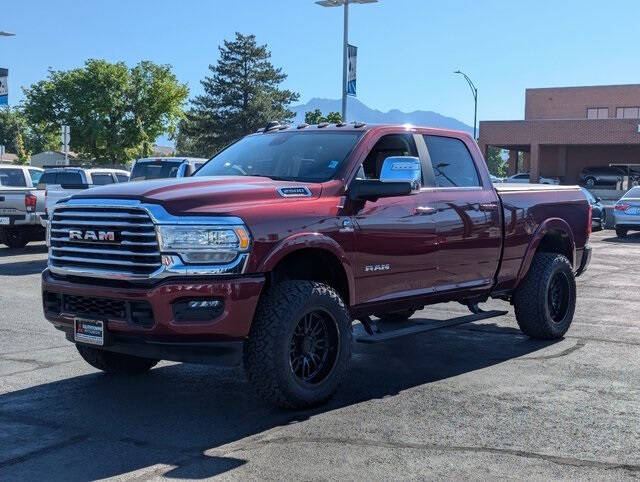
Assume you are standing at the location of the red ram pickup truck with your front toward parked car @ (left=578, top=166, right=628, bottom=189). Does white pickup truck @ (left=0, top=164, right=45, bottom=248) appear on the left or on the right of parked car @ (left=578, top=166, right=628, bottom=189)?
left

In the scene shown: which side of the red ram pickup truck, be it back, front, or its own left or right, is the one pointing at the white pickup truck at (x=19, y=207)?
right

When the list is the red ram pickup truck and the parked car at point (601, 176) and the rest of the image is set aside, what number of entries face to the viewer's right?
0

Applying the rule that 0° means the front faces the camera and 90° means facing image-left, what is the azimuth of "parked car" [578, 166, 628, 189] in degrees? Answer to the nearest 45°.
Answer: approximately 90°

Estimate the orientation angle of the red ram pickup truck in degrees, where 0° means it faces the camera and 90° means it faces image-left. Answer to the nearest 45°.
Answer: approximately 45°

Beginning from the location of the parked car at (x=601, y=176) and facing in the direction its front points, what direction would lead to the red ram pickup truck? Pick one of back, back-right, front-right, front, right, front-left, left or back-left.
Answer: left

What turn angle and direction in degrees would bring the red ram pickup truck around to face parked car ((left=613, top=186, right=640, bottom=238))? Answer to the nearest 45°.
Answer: approximately 180°

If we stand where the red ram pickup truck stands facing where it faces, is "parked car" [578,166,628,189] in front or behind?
behind

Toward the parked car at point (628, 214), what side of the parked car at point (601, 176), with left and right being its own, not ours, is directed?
left

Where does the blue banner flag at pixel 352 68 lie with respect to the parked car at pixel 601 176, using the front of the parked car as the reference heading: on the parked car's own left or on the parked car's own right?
on the parked car's own left

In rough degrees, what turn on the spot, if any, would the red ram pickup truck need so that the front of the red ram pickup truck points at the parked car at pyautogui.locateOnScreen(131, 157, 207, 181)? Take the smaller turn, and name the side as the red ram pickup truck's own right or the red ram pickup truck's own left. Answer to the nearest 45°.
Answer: approximately 135° to the red ram pickup truck's own right
